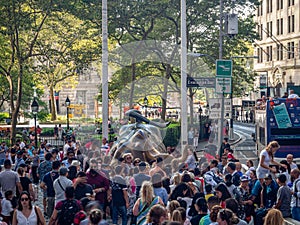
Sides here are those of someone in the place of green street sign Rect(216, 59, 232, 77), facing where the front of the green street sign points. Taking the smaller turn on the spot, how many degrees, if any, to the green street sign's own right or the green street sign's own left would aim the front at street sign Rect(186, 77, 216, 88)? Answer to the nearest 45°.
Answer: approximately 45° to the green street sign's own right

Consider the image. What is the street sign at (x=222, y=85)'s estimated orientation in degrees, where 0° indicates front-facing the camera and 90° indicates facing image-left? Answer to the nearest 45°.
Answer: approximately 0°

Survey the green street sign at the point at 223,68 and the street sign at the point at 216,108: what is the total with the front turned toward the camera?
2

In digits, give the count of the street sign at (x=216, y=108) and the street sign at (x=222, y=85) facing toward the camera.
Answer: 2

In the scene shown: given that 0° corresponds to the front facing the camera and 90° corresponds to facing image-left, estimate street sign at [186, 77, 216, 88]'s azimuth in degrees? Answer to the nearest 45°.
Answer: approximately 0°

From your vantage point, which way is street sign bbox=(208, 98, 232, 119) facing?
toward the camera

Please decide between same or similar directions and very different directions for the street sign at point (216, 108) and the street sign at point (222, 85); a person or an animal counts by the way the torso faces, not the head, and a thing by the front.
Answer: same or similar directions

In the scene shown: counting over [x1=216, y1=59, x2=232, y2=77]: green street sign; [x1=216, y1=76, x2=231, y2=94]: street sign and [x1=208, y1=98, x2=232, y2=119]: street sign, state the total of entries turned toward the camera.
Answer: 3

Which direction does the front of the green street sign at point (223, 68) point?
toward the camera

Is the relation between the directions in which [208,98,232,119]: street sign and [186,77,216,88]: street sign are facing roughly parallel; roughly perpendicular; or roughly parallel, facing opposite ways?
roughly parallel

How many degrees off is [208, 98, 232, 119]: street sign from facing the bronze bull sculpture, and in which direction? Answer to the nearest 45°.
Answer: approximately 45° to its right
